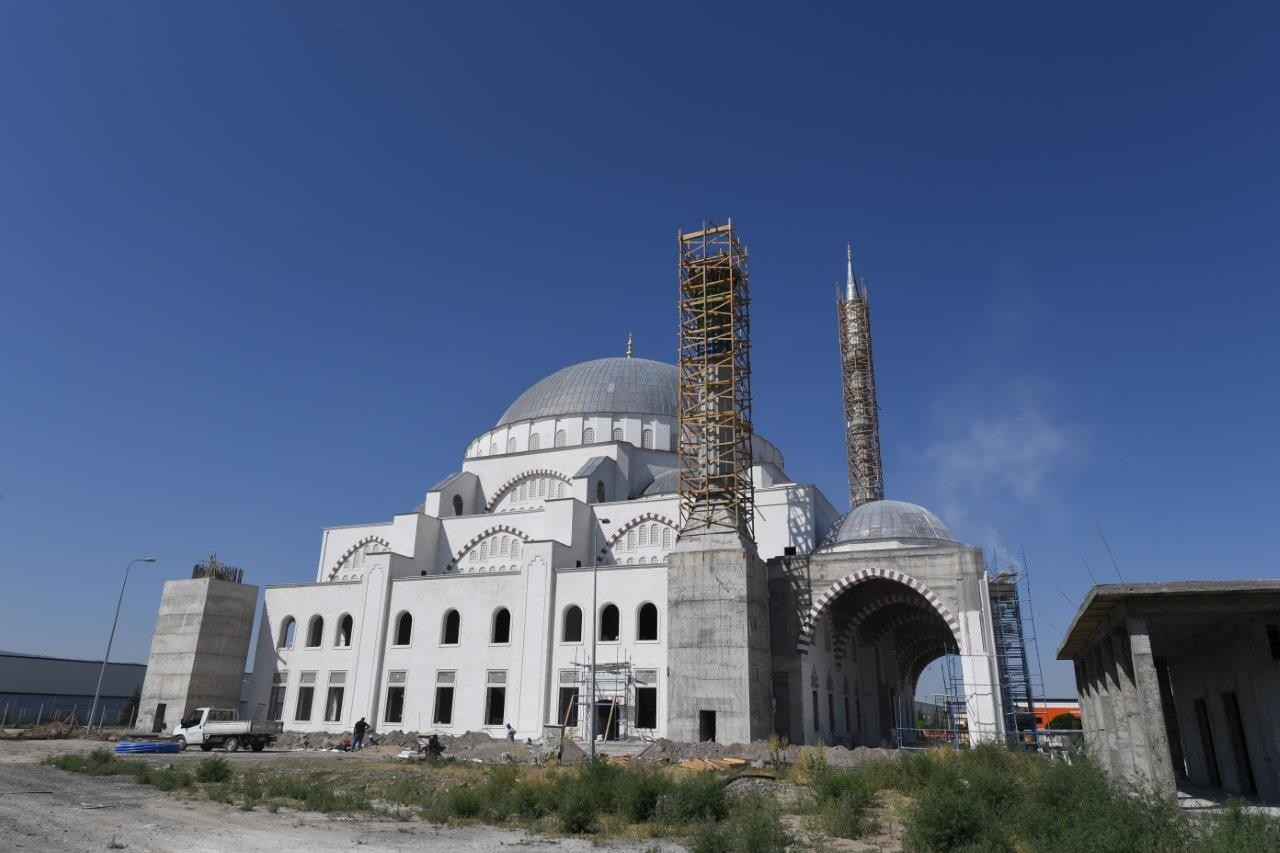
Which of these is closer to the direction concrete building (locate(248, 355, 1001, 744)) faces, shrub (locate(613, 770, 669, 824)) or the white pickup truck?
the shrub

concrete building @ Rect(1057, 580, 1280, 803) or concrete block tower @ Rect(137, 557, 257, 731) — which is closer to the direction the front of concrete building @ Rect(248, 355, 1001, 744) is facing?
the concrete building

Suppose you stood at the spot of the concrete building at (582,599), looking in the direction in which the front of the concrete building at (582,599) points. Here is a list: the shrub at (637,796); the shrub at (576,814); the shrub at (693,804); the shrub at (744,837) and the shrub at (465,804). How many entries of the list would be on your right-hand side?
5

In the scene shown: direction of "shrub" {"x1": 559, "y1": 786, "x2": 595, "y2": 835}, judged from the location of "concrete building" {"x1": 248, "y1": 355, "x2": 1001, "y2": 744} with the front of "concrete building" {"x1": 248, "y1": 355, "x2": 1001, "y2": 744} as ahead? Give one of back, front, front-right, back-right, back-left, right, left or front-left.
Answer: right

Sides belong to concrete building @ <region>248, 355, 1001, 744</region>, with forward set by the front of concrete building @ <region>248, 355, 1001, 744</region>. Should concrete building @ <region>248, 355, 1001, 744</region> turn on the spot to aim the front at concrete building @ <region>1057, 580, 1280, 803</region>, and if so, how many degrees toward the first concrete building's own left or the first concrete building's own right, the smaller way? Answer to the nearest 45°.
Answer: approximately 45° to the first concrete building's own right

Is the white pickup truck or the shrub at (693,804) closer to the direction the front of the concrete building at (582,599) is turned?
the shrub

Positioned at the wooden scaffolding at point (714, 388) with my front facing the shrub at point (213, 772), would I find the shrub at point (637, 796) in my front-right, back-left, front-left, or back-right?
front-left

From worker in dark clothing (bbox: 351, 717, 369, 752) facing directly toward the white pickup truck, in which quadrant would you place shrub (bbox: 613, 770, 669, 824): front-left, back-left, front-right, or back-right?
back-left

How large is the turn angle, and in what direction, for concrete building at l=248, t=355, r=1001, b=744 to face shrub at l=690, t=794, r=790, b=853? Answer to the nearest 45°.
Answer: approximately 90° to its right

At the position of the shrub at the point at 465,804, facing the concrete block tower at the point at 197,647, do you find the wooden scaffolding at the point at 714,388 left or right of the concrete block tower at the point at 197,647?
right

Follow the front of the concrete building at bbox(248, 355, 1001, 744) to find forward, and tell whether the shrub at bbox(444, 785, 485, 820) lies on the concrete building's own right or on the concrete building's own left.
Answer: on the concrete building's own right
